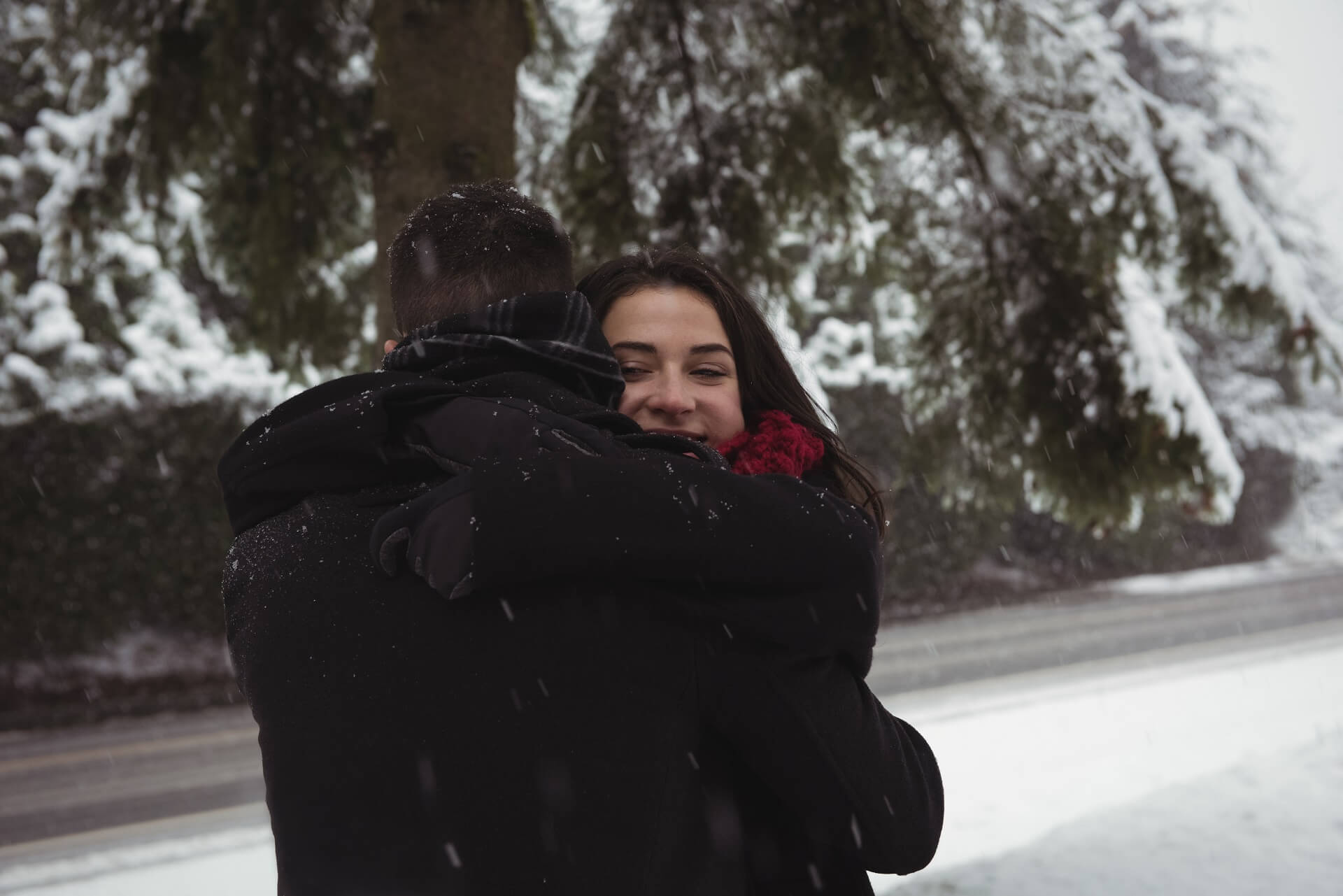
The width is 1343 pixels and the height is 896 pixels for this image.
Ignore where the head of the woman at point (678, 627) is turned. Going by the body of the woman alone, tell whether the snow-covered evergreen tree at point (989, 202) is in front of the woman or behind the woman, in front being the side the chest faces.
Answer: behind

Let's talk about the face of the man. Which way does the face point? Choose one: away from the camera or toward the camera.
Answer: away from the camera

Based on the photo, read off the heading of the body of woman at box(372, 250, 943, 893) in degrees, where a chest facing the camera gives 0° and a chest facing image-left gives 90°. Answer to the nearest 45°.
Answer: approximately 45°
